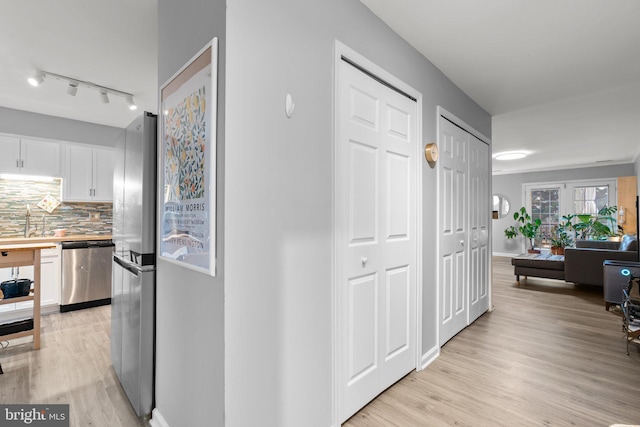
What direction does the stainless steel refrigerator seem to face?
to the viewer's left

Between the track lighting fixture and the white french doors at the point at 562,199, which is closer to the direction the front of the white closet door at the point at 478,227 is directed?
the white french doors

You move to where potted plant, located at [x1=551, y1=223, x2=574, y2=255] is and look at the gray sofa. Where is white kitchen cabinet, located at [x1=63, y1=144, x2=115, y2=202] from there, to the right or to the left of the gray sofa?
right

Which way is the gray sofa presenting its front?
to the viewer's left

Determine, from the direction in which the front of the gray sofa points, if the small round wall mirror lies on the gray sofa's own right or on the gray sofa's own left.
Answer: on the gray sofa's own right

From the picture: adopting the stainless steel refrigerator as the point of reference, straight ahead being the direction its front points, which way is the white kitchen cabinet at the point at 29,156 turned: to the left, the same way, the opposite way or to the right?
to the left
